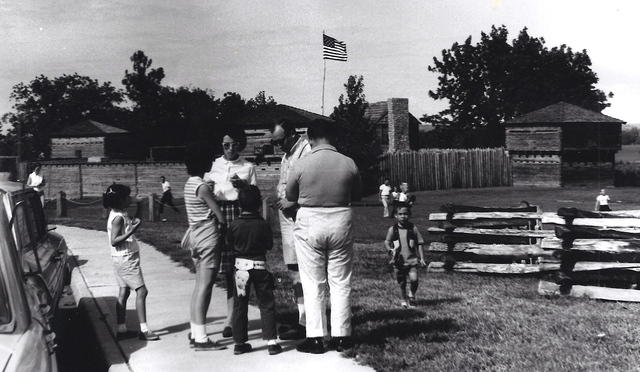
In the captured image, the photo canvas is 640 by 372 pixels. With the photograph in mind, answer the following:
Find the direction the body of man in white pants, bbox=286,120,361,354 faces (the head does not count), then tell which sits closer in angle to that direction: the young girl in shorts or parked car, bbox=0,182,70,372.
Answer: the young girl in shorts

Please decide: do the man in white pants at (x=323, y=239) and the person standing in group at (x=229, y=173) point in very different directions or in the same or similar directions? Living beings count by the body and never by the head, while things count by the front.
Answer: very different directions

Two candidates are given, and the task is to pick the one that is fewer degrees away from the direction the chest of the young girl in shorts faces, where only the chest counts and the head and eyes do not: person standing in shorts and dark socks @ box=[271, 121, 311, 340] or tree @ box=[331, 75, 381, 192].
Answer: the person standing in shorts and dark socks

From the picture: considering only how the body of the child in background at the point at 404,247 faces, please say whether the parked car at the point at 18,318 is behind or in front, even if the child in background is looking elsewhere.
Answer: in front

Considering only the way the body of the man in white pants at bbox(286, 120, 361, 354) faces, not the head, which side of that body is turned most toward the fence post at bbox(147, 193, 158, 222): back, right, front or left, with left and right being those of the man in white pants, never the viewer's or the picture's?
front

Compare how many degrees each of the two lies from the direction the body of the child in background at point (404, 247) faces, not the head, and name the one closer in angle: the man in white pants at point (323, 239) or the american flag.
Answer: the man in white pants

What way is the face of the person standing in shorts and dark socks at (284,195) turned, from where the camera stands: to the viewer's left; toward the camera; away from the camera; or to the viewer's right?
to the viewer's left

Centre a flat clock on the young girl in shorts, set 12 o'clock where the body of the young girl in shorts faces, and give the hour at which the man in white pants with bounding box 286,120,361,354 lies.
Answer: The man in white pants is roughly at 1 o'clock from the young girl in shorts.

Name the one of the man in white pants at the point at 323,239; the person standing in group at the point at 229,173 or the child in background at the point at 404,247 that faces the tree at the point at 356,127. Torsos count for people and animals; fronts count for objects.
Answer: the man in white pants

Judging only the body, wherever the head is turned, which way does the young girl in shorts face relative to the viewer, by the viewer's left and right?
facing to the right of the viewer

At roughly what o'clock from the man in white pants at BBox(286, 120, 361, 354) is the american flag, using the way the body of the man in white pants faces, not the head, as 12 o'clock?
The american flag is roughly at 12 o'clock from the man in white pants.

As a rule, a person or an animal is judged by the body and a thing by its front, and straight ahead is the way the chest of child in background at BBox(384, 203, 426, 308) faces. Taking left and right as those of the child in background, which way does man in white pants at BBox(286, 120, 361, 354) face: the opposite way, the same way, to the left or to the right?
the opposite way

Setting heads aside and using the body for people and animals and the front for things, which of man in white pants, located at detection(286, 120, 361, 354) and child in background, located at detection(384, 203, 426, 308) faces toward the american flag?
the man in white pants

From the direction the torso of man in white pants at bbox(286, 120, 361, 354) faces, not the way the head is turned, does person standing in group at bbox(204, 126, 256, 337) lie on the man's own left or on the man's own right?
on the man's own left

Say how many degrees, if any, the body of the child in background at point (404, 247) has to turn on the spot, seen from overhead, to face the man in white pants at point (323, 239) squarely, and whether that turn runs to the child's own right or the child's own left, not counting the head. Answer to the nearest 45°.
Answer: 0° — they already face them

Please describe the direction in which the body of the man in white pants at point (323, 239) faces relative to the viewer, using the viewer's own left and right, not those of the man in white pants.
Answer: facing away from the viewer

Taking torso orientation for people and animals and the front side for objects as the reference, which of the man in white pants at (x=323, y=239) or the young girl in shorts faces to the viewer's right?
the young girl in shorts

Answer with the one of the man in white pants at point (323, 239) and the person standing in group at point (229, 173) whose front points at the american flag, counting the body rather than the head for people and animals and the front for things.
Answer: the man in white pants

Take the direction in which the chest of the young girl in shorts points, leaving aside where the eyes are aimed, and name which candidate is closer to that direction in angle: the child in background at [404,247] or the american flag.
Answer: the child in background

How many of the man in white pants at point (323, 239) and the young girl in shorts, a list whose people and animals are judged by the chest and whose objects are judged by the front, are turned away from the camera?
1
